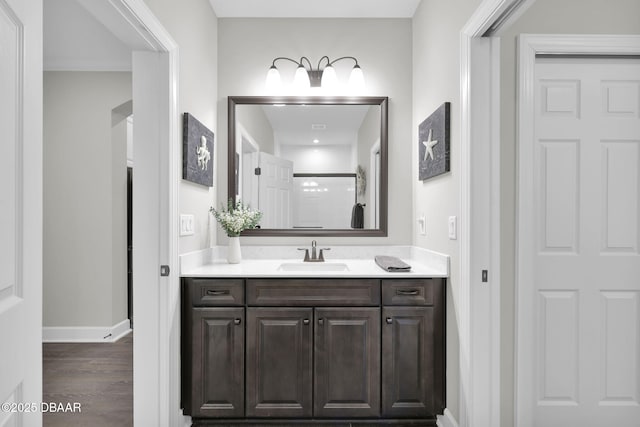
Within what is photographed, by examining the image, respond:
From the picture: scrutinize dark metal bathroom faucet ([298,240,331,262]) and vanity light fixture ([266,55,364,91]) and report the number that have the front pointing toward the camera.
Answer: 2

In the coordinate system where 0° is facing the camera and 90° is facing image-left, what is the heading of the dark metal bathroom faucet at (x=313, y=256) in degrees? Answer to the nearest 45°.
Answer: approximately 0°

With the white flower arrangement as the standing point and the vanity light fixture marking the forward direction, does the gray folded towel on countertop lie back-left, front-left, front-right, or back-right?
front-right

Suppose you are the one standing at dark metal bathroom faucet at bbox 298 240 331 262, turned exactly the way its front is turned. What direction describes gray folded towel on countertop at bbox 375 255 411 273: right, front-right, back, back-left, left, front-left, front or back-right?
front-left

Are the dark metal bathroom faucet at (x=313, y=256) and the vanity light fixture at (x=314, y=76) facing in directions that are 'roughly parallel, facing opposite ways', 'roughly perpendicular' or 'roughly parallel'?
roughly parallel

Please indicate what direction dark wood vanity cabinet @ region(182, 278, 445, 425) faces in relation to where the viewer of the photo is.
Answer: facing the viewer

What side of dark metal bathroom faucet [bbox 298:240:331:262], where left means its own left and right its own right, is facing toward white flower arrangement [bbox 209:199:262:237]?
right

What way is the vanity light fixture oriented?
toward the camera
